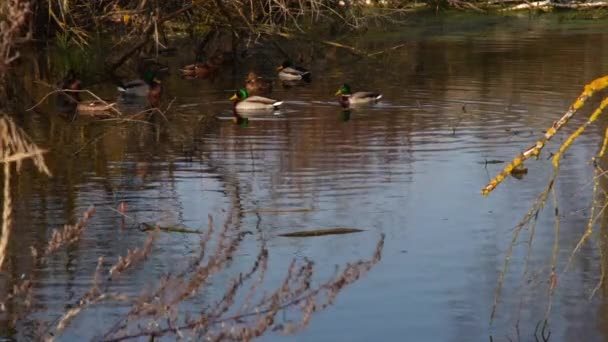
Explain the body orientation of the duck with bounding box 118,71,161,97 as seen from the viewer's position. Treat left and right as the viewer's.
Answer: facing to the right of the viewer

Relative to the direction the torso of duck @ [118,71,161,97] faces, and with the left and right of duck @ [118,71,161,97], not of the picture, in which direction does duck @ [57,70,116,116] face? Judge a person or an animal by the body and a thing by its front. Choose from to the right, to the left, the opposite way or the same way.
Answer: the opposite way

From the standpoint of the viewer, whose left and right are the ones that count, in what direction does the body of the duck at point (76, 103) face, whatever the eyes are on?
facing to the left of the viewer

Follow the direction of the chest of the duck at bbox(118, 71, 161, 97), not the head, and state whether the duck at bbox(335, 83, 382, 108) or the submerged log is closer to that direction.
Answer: the duck

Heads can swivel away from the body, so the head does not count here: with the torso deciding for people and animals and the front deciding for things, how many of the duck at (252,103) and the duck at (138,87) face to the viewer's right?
1

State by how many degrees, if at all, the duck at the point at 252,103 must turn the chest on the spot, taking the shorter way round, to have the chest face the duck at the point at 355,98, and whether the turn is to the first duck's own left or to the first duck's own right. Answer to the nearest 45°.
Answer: approximately 180°

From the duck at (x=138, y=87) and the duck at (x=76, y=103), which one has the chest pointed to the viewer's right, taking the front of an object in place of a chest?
the duck at (x=138, y=87)

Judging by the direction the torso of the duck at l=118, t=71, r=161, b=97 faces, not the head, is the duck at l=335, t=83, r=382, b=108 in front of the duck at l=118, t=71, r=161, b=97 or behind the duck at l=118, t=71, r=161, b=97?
in front

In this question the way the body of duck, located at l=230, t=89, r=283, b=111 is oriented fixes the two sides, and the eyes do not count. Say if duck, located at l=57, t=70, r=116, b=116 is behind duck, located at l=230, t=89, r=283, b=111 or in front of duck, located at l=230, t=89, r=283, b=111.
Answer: in front

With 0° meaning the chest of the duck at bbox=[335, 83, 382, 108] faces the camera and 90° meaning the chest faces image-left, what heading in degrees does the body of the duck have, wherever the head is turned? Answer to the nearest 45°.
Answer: approximately 90°
